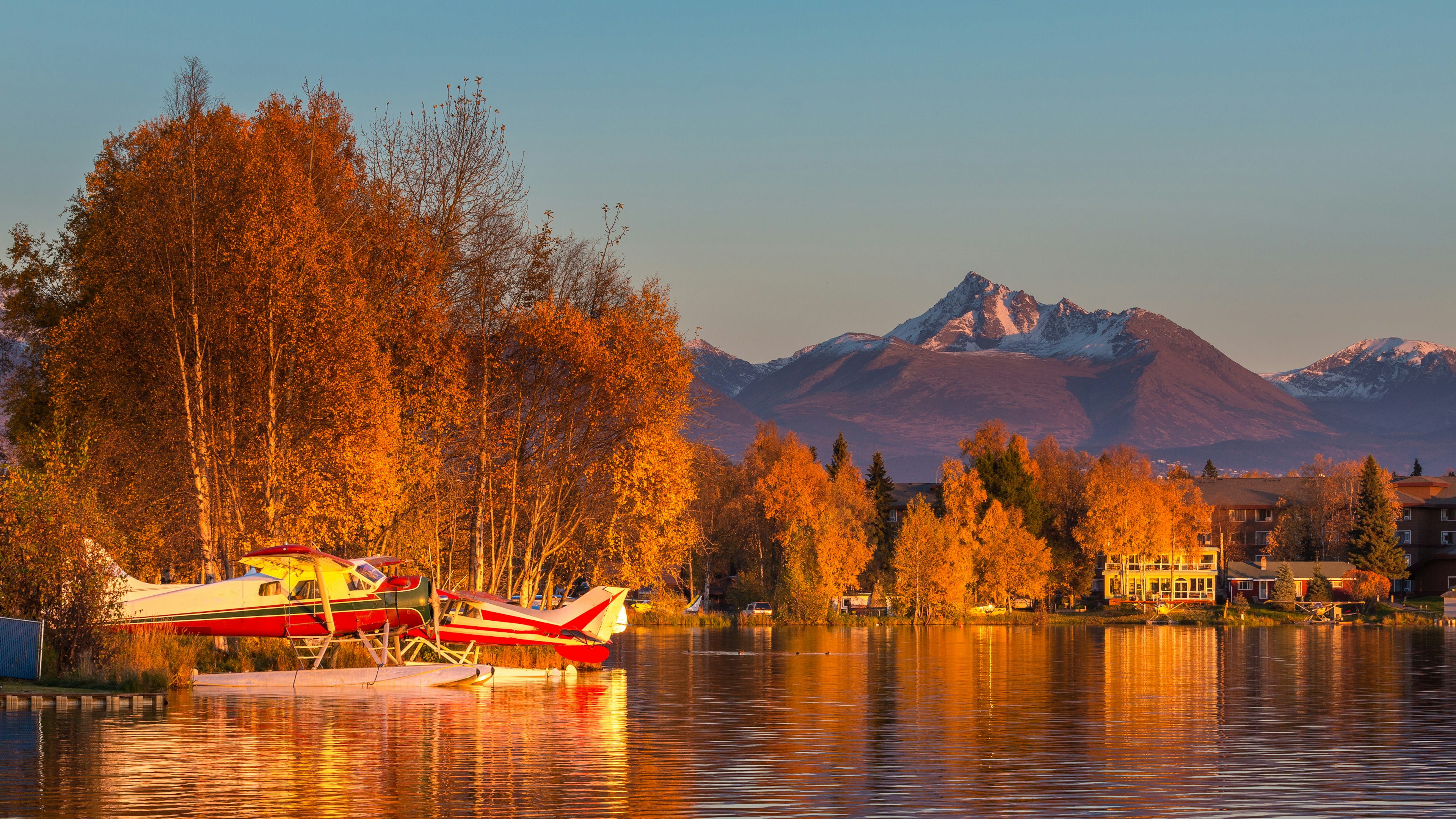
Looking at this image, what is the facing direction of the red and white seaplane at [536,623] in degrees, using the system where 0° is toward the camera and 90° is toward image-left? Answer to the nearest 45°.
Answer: approximately 90°

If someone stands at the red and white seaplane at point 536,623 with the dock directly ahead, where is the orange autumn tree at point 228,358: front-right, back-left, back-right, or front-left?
front-right

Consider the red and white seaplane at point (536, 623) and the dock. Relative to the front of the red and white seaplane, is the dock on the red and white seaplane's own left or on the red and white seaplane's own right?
on the red and white seaplane's own left
